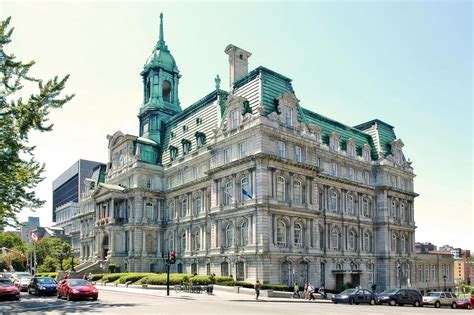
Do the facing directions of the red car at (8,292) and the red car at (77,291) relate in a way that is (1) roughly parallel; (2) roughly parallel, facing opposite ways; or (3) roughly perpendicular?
roughly parallel

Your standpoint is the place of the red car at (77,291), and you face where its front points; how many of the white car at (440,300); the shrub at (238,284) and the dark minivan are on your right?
0

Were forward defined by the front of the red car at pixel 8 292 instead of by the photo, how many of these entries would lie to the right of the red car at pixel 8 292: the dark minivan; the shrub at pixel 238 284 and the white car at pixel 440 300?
0

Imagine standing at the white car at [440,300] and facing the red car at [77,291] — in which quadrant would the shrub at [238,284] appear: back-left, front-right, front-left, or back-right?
front-right

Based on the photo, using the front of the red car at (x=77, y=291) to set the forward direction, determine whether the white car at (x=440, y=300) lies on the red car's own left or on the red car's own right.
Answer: on the red car's own left
